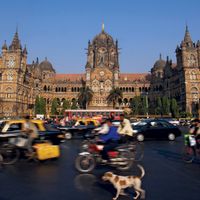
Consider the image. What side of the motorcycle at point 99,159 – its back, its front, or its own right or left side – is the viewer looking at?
left

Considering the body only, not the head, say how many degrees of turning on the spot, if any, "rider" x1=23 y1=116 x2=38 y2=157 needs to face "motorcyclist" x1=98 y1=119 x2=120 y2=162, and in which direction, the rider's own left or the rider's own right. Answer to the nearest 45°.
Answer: approximately 135° to the rider's own left

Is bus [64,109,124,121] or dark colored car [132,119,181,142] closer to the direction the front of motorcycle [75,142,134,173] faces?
the bus

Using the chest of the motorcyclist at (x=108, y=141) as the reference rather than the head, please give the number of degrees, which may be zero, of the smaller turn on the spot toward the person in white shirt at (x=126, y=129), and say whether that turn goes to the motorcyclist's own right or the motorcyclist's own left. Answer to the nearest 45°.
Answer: approximately 135° to the motorcyclist's own right

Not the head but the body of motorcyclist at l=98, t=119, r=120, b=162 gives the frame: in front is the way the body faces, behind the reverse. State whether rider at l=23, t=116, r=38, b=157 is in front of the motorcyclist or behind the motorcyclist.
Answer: in front

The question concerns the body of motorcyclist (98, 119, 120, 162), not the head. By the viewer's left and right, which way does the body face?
facing to the left of the viewer

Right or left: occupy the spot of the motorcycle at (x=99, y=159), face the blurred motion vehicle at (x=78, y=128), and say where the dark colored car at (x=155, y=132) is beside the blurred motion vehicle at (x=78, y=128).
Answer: right

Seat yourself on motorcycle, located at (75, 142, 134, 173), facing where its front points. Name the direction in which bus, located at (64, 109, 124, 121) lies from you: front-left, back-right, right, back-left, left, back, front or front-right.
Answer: right

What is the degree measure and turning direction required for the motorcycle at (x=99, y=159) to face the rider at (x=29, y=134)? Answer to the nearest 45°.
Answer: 0° — it already faces them
